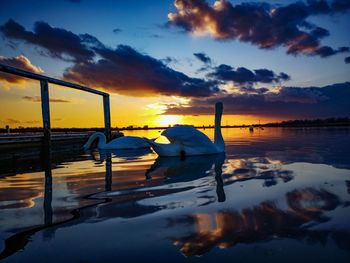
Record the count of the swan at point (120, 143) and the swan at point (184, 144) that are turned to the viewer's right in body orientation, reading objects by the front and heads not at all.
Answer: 1

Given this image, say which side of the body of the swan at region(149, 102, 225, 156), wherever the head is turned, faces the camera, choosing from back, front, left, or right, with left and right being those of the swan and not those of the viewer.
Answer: right

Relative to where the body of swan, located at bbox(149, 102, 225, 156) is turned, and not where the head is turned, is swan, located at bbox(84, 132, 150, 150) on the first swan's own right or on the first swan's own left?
on the first swan's own left

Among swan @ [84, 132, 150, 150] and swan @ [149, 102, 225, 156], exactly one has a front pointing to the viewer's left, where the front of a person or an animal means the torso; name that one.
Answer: swan @ [84, 132, 150, 150]

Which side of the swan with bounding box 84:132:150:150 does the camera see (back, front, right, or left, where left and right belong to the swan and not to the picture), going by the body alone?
left

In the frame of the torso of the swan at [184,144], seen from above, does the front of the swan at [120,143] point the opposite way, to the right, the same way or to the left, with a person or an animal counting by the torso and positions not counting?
the opposite way
